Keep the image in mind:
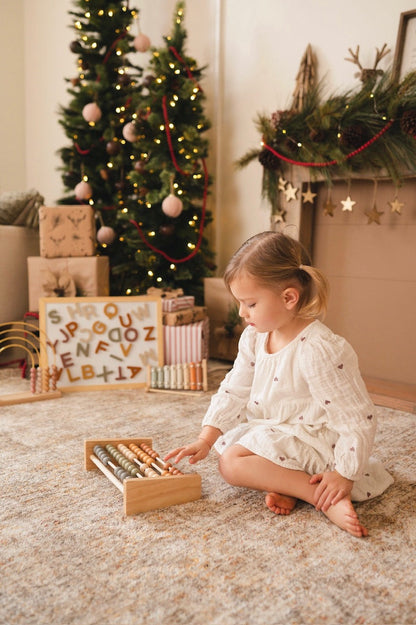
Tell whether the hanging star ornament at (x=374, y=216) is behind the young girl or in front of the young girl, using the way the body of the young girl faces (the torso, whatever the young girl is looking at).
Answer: behind

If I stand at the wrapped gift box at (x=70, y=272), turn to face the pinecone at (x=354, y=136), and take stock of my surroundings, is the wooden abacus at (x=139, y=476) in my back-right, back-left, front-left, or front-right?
front-right

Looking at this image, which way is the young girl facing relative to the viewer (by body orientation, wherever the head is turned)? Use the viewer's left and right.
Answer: facing the viewer and to the left of the viewer

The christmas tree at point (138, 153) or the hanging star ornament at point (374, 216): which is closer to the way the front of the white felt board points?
the hanging star ornament

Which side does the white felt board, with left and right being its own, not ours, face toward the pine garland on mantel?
left

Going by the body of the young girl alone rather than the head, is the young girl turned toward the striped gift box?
no

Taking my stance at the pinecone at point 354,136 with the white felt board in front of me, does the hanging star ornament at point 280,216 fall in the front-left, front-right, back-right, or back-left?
front-right

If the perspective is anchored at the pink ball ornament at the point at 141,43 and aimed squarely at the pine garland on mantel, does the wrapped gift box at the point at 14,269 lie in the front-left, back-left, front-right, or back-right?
back-right

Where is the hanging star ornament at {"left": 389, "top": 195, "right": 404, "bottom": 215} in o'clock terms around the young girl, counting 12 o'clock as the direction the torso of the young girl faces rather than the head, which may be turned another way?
The hanging star ornament is roughly at 5 o'clock from the young girl.

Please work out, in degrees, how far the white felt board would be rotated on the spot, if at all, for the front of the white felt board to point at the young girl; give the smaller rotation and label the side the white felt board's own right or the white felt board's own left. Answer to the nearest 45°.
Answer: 0° — it already faces them

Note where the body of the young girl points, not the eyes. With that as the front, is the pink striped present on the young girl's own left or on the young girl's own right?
on the young girl's own right

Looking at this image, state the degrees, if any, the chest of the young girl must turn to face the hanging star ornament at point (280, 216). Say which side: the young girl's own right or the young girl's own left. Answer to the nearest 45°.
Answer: approximately 135° to the young girl's own right

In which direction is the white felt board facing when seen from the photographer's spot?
facing the viewer

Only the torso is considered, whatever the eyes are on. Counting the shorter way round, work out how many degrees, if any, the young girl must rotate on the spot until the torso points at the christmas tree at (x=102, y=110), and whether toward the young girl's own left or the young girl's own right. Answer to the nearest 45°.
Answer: approximately 90° to the young girl's own right

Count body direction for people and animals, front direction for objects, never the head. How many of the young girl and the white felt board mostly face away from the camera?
0
